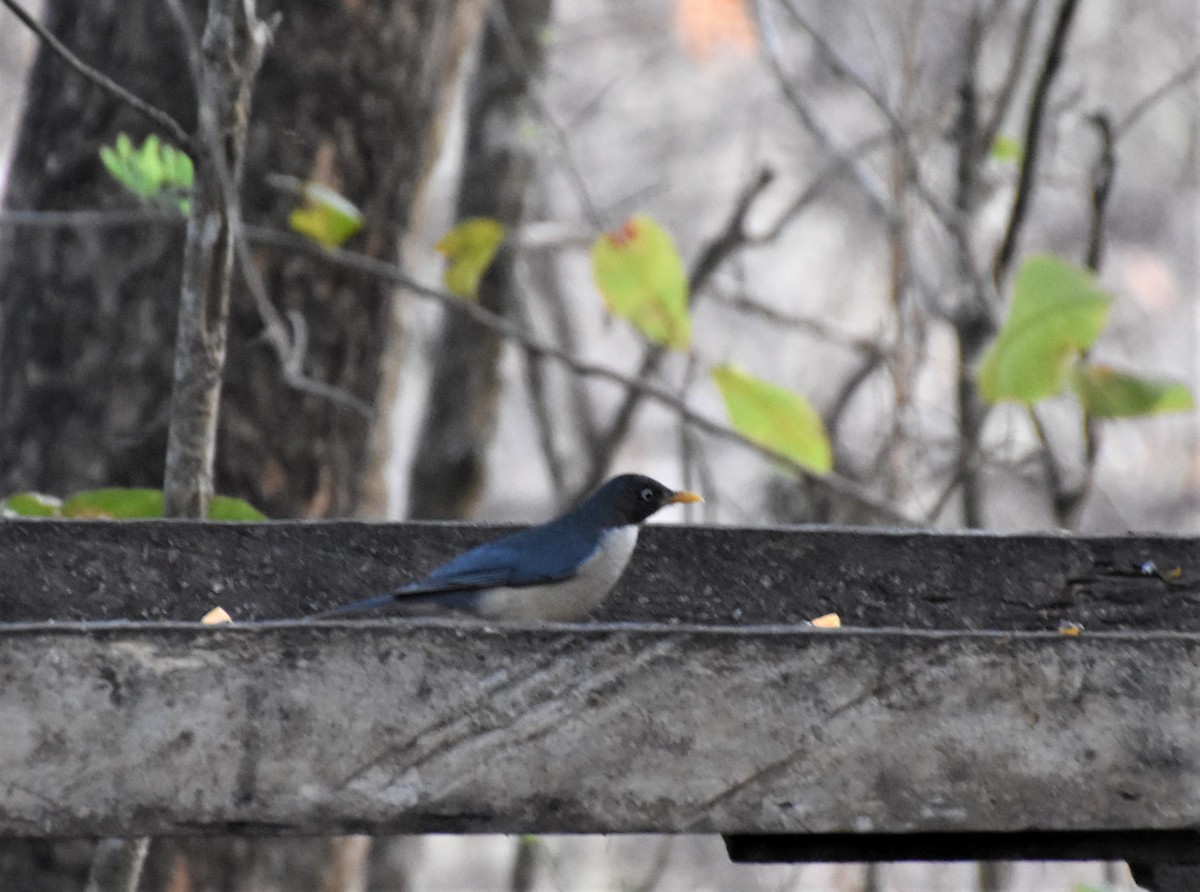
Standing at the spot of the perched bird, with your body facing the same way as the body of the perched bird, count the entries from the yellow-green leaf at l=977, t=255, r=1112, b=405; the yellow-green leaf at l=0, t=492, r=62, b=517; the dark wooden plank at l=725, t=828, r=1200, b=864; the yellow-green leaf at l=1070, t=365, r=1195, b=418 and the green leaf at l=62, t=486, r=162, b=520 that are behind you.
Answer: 2

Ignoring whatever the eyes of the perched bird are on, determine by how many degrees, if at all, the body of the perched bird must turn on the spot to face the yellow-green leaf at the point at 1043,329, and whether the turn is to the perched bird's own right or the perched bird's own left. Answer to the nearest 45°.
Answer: approximately 45° to the perched bird's own left

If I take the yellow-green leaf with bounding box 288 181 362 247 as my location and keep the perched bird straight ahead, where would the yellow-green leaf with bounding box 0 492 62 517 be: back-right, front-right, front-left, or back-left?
front-right

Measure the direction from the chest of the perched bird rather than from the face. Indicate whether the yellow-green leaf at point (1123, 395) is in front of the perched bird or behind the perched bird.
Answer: in front

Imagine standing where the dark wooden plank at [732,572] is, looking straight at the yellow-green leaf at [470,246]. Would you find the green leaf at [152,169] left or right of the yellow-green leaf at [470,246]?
left

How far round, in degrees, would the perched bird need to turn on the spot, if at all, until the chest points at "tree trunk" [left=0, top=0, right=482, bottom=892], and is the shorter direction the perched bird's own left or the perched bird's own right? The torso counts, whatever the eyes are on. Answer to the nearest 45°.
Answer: approximately 135° to the perched bird's own left

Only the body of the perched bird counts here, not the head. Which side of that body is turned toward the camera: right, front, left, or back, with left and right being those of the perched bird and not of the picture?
right

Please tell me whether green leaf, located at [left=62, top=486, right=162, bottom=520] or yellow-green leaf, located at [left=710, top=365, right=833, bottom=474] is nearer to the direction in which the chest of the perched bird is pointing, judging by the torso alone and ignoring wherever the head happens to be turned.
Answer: the yellow-green leaf

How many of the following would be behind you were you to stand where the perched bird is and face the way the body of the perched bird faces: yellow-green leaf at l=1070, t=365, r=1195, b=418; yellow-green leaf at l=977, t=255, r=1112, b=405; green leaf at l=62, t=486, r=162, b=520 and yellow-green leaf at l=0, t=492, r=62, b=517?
2

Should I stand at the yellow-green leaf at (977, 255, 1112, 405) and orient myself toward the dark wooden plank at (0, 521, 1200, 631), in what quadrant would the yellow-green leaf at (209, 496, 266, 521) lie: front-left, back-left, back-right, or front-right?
front-right

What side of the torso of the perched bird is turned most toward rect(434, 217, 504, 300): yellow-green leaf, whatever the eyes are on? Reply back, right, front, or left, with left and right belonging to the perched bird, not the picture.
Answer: left

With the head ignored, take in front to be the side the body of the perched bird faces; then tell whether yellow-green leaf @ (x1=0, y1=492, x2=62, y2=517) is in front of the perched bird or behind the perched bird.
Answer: behind

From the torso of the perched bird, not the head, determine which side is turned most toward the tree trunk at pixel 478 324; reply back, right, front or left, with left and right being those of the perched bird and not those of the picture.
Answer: left

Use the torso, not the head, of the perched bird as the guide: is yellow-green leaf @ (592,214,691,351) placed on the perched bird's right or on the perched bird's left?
on the perched bird's left
